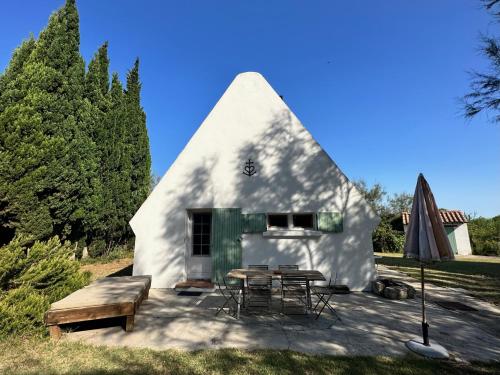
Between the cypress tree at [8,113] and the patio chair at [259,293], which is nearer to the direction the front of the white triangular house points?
the patio chair

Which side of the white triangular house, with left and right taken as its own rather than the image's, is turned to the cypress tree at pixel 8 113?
right

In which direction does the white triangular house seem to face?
toward the camera

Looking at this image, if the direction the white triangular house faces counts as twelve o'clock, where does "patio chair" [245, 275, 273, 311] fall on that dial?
The patio chair is roughly at 12 o'clock from the white triangular house.

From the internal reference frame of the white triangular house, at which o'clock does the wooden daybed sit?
The wooden daybed is roughly at 1 o'clock from the white triangular house.

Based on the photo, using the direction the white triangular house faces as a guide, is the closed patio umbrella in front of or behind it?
in front

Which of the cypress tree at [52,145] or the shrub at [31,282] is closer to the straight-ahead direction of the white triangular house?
the shrub

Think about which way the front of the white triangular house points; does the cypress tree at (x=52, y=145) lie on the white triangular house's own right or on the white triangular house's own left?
on the white triangular house's own right

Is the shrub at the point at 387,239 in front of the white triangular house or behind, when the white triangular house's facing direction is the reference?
behind

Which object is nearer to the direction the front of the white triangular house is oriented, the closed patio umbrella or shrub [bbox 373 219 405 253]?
the closed patio umbrella

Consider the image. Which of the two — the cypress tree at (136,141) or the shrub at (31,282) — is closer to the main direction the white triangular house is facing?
the shrub

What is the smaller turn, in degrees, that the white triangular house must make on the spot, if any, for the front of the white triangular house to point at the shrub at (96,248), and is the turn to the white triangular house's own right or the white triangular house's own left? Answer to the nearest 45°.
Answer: approximately 135° to the white triangular house's own right
